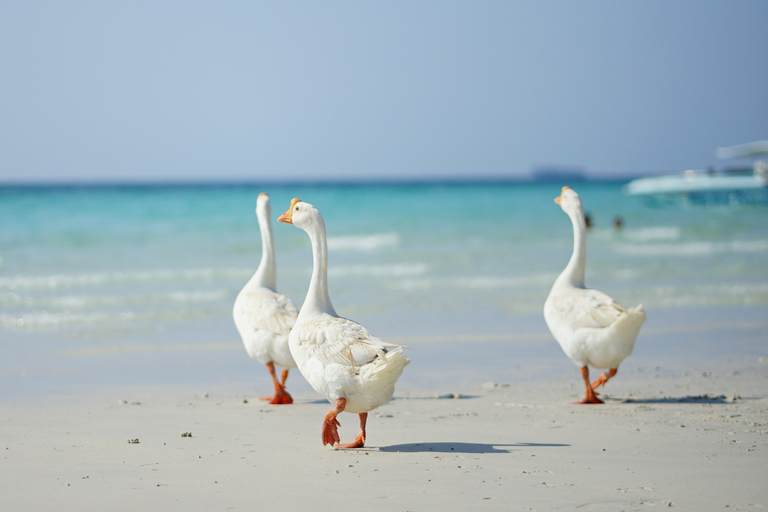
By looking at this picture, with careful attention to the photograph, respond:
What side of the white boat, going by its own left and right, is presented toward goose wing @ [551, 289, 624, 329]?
left

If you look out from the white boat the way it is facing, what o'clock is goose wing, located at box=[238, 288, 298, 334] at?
The goose wing is roughly at 9 o'clock from the white boat.

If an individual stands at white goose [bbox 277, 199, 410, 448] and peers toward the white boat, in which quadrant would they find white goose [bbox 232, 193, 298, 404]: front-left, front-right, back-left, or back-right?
front-left

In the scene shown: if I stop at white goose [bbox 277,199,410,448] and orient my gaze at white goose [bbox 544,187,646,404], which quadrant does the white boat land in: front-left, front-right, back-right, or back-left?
front-left

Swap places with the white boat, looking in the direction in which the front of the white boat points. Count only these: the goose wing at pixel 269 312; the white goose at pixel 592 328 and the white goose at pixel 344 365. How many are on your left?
3

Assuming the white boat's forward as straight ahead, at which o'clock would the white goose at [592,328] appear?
The white goose is roughly at 9 o'clock from the white boat.

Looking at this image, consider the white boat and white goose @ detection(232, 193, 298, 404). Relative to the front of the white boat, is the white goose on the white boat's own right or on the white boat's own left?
on the white boat's own left

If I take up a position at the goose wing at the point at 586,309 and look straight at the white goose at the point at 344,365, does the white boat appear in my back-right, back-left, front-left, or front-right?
back-right

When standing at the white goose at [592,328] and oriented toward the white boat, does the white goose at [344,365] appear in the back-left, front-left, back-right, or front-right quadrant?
back-left

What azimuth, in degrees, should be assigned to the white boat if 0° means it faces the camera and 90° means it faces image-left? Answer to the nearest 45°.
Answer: approximately 90°

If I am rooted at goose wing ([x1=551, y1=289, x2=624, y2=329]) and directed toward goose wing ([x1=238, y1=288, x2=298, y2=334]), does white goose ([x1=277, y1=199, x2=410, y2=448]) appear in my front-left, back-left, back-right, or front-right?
front-left

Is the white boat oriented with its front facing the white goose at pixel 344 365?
no
